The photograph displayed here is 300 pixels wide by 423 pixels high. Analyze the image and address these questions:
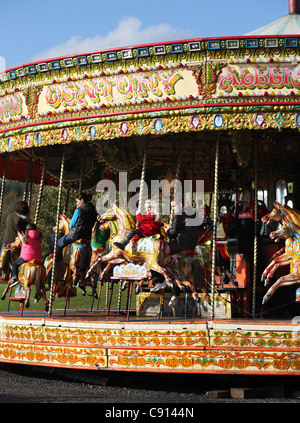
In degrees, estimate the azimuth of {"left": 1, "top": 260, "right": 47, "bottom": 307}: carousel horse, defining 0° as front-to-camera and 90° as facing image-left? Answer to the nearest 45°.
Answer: approximately 135°

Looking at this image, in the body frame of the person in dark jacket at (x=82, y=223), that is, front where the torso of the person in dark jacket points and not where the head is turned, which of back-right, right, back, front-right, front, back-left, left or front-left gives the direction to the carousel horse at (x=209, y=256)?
back

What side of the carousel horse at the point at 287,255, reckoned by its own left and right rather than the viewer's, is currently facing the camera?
left

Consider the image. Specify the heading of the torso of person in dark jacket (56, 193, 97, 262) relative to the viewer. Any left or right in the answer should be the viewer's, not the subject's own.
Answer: facing to the left of the viewer

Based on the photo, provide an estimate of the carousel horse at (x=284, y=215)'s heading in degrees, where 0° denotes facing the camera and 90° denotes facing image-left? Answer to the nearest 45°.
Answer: approximately 90°

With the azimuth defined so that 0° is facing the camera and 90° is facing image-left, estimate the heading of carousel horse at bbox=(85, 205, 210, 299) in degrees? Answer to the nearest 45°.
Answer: approximately 90°

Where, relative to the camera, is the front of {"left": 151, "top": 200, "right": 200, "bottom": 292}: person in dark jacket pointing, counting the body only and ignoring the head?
to the viewer's left

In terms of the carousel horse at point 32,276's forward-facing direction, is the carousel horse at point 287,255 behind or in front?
behind
